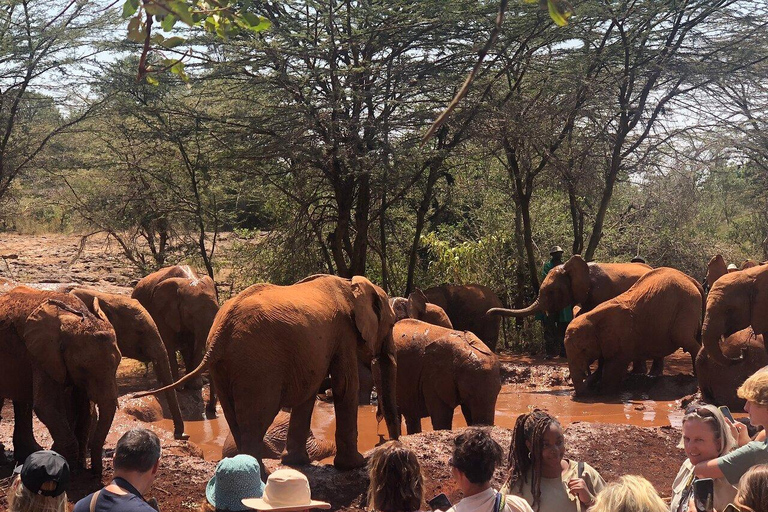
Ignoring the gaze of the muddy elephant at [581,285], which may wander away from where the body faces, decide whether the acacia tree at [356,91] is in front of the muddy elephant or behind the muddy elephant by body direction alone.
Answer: in front

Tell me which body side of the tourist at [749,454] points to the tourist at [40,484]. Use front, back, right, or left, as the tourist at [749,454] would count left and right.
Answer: front

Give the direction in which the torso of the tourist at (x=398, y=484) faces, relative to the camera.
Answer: away from the camera

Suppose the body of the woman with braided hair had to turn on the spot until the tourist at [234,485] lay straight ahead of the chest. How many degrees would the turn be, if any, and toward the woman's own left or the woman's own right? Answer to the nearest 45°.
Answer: approximately 90° to the woman's own right

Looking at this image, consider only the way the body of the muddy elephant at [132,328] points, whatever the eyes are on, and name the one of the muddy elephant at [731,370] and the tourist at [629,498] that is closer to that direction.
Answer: the muddy elephant

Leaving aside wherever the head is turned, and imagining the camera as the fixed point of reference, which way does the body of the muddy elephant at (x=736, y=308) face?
to the viewer's left

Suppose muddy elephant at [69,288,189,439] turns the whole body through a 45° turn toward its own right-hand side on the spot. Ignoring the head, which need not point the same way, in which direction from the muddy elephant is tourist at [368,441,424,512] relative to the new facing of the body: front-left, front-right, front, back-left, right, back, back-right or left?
front-right

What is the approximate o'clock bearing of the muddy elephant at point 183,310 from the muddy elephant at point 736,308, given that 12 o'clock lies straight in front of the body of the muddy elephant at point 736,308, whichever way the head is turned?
the muddy elephant at point 183,310 is roughly at 12 o'clock from the muddy elephant at point 736,308.

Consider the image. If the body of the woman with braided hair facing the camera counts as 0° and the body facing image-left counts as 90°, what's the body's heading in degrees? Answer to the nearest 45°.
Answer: approximately 315°

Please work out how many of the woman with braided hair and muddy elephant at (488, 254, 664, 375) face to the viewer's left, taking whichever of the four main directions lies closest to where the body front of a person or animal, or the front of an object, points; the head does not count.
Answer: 1

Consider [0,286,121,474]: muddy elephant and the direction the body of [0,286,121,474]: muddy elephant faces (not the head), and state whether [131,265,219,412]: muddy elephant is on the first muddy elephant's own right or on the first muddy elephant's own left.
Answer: on the first muddy elephant's own left

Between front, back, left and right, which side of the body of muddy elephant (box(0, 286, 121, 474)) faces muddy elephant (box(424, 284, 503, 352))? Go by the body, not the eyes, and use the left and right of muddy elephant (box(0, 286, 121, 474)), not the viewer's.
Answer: left

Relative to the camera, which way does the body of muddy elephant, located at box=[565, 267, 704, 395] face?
to the viewer's left

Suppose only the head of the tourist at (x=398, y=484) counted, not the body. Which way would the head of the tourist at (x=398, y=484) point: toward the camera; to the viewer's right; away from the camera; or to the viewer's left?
away from the camera

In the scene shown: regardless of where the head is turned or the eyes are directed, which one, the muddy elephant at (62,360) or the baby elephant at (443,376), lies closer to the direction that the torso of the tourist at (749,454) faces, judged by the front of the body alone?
the muddy elephant

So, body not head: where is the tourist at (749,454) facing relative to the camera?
to the viewer's left

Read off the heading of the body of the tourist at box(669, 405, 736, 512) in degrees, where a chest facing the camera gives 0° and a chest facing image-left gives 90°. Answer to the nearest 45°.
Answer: approximately 45°

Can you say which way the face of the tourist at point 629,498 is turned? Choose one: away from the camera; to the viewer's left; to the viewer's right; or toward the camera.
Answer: away from the camera

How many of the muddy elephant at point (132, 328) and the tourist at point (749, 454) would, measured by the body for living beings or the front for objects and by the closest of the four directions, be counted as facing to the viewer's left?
1

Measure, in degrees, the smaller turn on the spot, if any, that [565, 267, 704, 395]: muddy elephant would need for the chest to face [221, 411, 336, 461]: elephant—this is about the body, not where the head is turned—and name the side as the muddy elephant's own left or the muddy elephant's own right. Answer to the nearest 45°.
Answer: approximately 45° to the muddy elephant's own left
